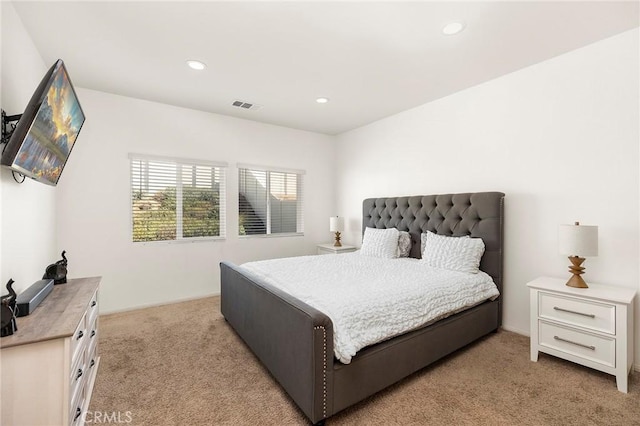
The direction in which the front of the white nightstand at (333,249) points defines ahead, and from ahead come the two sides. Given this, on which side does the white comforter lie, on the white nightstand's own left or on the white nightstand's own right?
on the white nightstand's own left

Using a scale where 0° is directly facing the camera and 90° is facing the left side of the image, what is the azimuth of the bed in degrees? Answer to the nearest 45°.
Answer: approximately 45°

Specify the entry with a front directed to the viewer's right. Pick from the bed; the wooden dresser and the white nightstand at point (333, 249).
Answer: the wooden dresser

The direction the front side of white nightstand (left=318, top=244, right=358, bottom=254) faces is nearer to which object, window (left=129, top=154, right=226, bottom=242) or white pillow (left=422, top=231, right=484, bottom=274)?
the window

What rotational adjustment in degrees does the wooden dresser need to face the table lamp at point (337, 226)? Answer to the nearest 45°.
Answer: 0° — it already faces it

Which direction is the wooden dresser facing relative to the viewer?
to the viewer's right

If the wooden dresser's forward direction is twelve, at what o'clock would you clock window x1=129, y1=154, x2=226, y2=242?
The window is roughly at 10 o'clock from the wooden dresser.

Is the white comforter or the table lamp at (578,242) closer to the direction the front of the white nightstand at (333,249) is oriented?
the white comforter

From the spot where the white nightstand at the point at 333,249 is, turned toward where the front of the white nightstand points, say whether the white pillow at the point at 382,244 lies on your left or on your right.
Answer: on your left

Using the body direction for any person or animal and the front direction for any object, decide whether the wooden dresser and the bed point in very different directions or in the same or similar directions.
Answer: very different directions
